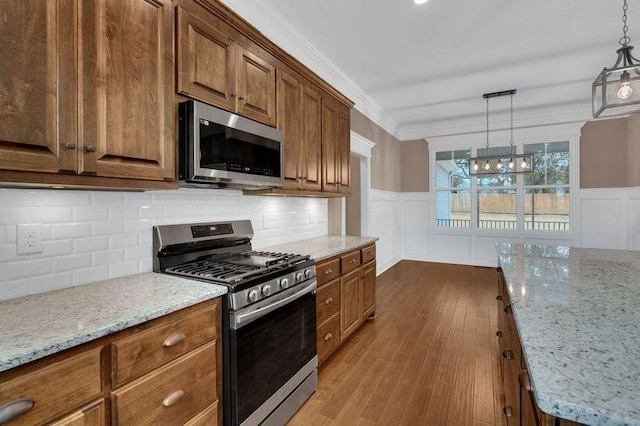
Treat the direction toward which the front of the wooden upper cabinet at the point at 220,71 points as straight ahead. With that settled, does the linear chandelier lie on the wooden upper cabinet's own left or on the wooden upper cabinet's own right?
on the wooden upper cabinet's own left

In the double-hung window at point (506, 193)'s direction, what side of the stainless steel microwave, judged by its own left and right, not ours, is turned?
left

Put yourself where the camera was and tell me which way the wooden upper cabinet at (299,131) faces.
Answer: facing the viewer and to the right of the viewer

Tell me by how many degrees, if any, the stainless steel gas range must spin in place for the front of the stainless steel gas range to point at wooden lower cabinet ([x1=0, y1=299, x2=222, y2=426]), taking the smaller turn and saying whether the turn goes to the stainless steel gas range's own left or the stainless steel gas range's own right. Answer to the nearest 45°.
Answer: approximately 90° to the stainless steel gas range's own right

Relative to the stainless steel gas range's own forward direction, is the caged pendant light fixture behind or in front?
in front

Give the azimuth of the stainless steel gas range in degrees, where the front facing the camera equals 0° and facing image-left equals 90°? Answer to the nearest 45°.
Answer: approximately 315°

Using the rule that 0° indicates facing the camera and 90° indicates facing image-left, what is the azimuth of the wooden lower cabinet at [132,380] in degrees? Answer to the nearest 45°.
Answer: approximately 315°
